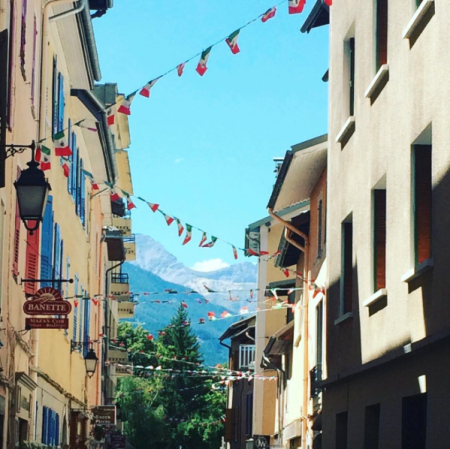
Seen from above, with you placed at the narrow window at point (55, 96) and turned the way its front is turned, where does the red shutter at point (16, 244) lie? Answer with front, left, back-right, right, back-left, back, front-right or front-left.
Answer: right

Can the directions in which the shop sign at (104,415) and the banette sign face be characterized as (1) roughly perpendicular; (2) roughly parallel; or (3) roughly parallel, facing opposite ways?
roughly parallel

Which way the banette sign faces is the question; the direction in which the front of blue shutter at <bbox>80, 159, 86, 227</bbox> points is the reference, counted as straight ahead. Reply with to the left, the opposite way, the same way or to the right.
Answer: to the right

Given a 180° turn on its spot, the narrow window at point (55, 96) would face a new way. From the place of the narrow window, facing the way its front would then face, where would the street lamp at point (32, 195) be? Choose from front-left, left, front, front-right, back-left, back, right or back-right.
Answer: left

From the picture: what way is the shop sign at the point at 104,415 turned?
toward the camera

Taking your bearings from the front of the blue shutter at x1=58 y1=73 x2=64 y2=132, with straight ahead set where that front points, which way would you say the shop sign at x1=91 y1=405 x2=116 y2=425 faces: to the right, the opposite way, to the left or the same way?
to the right

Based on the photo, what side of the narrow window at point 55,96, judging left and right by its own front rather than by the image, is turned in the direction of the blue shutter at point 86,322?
left

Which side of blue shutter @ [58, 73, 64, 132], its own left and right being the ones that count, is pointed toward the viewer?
right

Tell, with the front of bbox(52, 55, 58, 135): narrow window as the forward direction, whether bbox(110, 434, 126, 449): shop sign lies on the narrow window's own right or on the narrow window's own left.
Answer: on the narrow window's own left

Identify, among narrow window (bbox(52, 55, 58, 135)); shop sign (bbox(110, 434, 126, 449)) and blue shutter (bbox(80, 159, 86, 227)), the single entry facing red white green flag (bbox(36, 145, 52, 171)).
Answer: the shop sign

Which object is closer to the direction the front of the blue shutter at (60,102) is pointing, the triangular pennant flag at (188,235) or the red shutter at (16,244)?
the triangular pennant flag

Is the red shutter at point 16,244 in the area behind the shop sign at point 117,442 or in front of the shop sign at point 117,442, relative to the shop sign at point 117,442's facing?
in front

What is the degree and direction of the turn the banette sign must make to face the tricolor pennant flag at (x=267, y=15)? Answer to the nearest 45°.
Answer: approximately 45° to its left

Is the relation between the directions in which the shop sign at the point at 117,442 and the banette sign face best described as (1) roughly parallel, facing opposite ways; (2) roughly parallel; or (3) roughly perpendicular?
roughly parallel

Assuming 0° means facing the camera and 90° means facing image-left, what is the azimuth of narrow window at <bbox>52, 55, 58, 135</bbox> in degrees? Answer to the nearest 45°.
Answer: approximately 270°

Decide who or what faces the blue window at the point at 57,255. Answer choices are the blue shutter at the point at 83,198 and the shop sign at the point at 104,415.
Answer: the shop sign

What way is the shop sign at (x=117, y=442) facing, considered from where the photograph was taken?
facing the viewer

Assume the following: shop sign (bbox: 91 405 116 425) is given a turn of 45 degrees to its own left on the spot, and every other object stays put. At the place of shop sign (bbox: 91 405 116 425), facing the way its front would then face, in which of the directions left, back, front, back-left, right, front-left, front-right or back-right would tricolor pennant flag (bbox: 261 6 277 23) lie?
front-right

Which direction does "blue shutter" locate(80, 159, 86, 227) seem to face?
to the viewer's right

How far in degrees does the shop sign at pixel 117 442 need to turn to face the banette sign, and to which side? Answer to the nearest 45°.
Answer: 0° — it already faces it

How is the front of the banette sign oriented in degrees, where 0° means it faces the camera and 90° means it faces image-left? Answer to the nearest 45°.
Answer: approximately 0°
